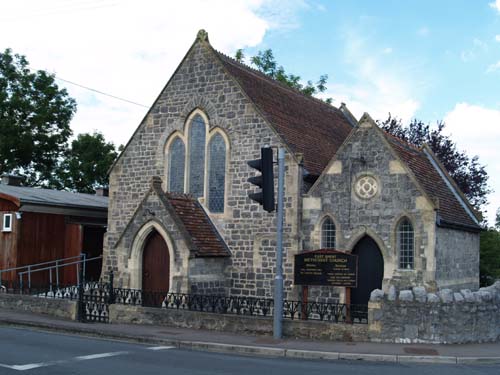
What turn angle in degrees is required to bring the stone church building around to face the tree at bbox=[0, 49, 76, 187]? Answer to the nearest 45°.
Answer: approximately 90° to its right

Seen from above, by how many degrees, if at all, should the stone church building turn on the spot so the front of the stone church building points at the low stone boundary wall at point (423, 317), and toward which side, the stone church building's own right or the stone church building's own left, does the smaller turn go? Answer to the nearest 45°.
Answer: approximately 90° to the stone church building's own left

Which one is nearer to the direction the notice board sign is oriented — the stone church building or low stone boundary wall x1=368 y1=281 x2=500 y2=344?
the low stone boundary wall

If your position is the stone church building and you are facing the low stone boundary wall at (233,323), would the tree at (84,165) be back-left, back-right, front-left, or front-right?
back-right

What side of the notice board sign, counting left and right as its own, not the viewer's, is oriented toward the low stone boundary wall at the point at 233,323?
right

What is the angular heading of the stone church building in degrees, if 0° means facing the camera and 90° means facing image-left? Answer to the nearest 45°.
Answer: approximately 45°

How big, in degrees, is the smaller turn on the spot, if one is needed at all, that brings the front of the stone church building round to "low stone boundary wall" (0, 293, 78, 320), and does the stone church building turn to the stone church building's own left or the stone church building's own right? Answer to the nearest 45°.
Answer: approximately 45° to the stone church building's own right

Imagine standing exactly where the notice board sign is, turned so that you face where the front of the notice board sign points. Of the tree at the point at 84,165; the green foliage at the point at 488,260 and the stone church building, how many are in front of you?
0

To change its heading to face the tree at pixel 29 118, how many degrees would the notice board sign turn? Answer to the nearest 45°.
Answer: approximately 135° to its right

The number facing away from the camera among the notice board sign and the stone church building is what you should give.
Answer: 0

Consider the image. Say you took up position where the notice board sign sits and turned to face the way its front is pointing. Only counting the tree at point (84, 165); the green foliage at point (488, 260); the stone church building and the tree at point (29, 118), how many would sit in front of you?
0

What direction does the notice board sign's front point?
toward the camera

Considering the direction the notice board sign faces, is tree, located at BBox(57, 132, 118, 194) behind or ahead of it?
behind
